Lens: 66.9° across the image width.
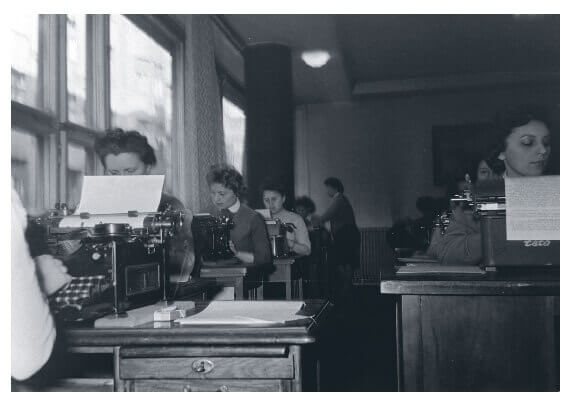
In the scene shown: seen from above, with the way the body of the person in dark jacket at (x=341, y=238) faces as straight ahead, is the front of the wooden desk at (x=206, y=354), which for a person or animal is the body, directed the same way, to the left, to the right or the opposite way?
to the left

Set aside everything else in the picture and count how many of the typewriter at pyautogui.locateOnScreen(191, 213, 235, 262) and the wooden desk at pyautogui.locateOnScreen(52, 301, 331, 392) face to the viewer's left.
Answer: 0

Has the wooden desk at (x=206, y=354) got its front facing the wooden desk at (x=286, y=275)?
no

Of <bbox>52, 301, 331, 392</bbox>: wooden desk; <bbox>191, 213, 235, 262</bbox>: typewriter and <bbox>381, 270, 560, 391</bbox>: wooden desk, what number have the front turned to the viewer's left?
0

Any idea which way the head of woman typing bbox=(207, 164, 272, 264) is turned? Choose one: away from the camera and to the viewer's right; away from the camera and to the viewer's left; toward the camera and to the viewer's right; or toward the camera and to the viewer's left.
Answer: toward the camera and to the viewer's left

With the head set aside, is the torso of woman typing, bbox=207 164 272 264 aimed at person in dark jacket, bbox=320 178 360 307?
no

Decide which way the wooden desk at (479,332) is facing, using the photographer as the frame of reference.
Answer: facing away from the viewer

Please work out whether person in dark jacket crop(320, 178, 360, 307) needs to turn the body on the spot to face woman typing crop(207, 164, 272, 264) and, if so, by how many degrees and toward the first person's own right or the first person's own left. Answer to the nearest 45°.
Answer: approximately 45° to the first person's own left

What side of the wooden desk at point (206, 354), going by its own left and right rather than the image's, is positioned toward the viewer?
front

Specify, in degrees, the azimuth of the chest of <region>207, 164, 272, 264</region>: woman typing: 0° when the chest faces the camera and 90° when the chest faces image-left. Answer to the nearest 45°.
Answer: approximately 45°

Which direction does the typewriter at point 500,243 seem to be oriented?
away from the camera

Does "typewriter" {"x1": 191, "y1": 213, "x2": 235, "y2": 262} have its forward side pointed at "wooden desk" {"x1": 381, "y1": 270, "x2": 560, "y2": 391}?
no

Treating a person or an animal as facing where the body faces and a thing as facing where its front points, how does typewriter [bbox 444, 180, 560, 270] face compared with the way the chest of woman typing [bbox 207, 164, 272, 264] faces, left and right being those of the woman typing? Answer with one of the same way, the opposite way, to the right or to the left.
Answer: the opposite way

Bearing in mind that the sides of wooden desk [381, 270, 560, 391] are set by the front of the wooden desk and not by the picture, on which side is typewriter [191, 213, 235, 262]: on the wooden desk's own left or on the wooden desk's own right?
on the wooden desk's own left
